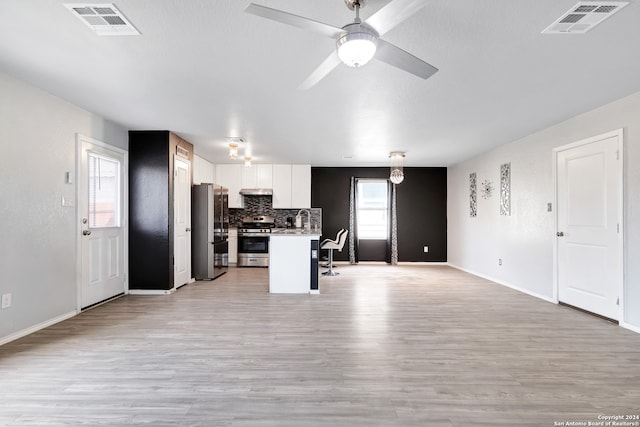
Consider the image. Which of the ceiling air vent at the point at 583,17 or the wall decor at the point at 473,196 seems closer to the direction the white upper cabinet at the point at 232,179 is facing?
the ceiling air vent

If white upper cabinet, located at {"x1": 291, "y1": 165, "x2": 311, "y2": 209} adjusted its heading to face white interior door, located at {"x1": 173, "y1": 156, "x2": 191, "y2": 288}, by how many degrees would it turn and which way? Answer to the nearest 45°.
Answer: approximately 45° to its right

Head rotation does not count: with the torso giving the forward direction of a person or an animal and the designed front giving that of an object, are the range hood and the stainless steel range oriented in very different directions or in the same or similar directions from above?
same or similar directions

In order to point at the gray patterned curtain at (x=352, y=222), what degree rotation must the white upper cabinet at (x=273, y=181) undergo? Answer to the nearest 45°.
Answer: approximately 90° to its left

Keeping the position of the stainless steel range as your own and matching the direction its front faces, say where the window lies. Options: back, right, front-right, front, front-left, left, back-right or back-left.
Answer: left

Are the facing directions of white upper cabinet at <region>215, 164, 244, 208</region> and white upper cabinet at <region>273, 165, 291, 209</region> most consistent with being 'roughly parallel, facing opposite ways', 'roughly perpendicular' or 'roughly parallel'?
roughly parallel

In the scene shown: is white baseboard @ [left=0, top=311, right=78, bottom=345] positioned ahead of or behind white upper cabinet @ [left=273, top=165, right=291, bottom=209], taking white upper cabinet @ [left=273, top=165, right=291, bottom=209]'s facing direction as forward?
ahead

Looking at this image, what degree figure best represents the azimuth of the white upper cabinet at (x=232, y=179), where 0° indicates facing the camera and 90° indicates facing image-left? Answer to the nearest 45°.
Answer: approximately 0°

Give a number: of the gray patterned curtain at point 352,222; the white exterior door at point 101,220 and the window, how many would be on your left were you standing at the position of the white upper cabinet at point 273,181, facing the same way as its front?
2

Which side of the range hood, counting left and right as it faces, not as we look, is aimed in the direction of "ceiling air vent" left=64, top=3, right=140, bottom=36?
front

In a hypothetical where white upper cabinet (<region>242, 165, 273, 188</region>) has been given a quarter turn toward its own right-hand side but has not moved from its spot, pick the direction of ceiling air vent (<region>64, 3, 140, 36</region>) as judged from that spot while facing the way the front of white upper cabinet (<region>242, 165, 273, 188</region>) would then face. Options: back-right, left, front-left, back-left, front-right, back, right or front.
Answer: left

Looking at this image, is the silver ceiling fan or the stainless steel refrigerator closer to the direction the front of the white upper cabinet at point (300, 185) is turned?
the silver ceiling fan

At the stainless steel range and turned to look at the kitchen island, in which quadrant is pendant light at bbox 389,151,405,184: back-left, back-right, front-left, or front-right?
front-left

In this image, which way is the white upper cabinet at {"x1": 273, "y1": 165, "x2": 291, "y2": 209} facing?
toward the camera

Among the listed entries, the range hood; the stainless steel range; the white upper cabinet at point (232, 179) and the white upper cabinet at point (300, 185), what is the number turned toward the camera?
4

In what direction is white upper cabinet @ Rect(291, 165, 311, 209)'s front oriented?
toward the camera

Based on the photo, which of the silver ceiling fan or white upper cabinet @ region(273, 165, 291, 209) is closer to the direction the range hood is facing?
the silver ceiling fan

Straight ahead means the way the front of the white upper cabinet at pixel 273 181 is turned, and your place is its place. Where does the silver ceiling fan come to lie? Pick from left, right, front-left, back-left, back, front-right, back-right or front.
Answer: front

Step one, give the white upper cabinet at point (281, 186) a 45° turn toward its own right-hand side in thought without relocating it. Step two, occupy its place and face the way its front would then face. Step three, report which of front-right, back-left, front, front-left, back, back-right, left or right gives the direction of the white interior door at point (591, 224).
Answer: left
